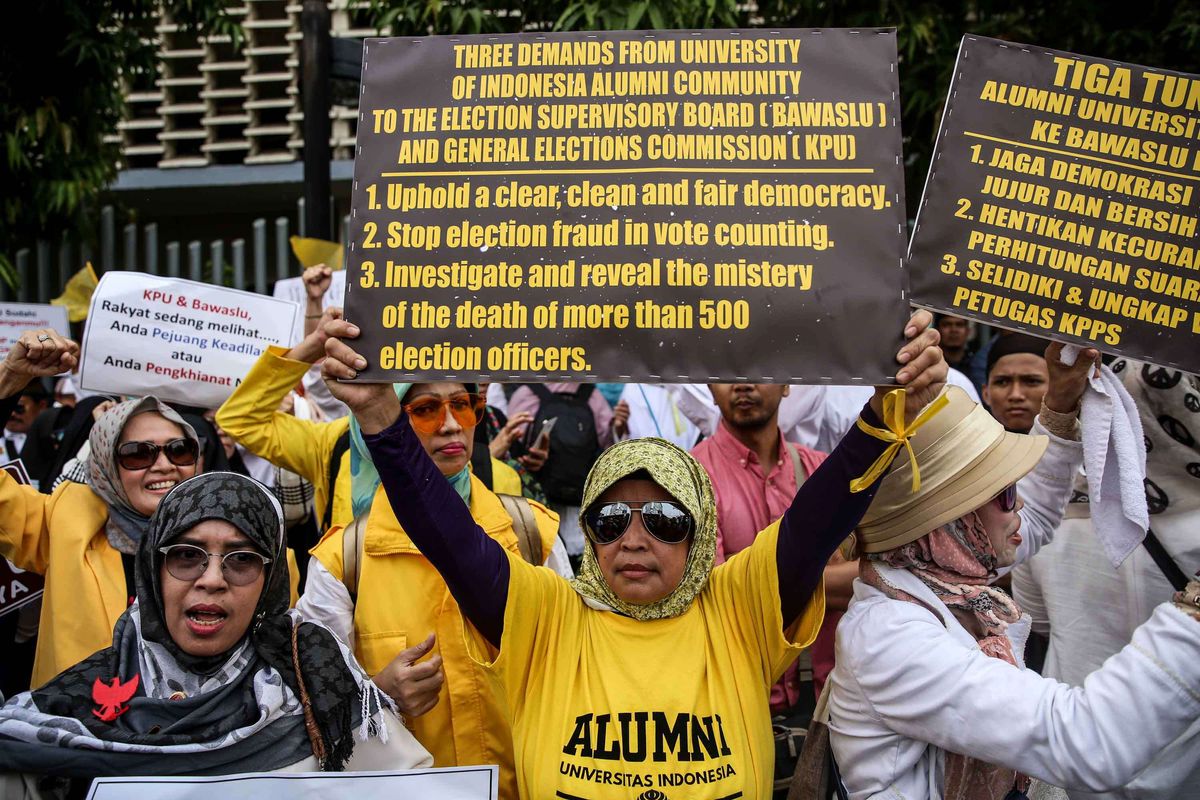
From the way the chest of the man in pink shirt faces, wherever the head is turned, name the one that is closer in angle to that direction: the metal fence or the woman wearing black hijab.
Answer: the woman wearing black hijab

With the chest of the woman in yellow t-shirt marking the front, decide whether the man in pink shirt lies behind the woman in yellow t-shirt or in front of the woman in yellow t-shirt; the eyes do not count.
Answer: behind

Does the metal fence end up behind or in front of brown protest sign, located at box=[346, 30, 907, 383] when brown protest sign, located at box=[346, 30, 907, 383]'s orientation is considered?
behind

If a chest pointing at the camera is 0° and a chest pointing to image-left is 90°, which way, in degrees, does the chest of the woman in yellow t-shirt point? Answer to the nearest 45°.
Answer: approximately 0°

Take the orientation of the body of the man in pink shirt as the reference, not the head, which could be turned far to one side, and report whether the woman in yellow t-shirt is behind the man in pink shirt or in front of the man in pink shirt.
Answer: in front

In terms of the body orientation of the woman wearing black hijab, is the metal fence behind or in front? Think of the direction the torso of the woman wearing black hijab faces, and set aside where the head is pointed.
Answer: behind

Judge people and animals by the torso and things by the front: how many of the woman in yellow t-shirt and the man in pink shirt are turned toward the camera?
2

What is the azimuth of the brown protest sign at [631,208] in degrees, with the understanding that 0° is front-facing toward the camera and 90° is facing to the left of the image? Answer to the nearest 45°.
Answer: approximately 0°
